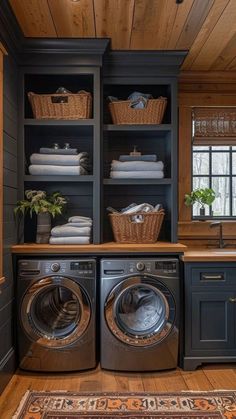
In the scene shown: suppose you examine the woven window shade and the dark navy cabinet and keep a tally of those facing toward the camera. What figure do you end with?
2

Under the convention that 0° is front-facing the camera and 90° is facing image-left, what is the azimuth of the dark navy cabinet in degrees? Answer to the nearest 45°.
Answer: approximately 0°

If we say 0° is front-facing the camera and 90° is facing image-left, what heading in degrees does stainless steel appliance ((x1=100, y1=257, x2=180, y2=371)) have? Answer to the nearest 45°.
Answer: approximately 0°

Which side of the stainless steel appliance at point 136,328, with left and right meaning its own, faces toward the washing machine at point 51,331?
right
